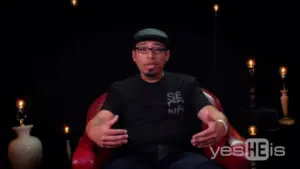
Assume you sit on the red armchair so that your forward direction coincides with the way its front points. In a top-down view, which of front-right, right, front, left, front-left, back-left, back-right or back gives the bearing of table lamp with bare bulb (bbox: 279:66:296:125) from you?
back-left

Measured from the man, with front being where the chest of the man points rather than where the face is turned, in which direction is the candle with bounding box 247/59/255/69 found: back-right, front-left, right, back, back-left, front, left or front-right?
back-left

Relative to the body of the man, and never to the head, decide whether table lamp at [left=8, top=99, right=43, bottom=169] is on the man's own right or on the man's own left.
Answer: on the man's own right

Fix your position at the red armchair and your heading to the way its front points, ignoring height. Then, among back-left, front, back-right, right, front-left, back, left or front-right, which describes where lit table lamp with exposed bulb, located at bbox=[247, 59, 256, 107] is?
back-left

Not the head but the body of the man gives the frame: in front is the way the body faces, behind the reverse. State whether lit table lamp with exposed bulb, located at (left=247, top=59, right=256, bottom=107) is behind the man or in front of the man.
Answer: behind

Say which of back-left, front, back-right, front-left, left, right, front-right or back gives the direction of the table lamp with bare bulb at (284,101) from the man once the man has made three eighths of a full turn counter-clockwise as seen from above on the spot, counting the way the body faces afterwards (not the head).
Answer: front

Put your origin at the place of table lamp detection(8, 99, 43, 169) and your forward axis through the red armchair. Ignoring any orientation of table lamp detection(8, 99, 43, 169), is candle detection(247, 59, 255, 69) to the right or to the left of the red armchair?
left
